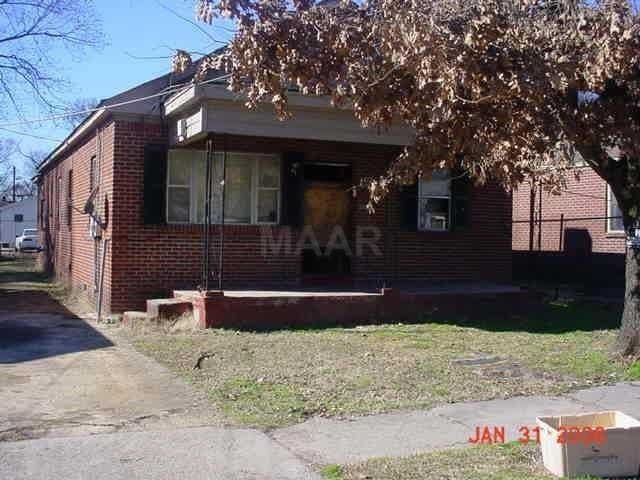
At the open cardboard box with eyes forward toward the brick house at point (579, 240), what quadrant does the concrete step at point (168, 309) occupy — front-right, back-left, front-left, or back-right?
front-left

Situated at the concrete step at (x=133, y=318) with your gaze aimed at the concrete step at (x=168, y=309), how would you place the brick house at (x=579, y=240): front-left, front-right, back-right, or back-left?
front-left

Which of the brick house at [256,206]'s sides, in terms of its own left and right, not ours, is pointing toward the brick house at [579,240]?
left

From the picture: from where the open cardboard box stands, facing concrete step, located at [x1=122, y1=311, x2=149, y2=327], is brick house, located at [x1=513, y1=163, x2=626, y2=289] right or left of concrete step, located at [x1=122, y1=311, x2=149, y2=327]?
right

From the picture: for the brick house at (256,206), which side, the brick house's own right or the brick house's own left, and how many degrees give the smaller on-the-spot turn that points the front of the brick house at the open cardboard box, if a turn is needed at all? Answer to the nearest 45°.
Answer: approximately 45° to the brick house's own right

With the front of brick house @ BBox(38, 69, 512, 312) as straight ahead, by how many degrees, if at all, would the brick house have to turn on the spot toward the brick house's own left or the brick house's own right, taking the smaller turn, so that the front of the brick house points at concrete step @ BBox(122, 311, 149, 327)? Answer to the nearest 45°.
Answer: approximately 90° to the brick house's own right
